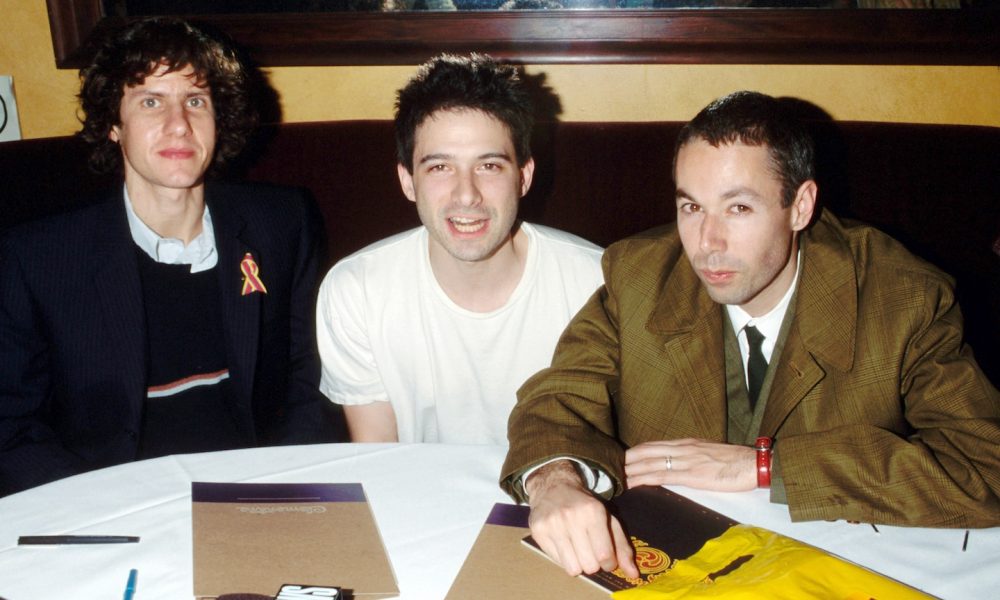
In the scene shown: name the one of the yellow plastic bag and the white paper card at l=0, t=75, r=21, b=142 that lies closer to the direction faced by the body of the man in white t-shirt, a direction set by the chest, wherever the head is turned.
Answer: the yellow plastic bag

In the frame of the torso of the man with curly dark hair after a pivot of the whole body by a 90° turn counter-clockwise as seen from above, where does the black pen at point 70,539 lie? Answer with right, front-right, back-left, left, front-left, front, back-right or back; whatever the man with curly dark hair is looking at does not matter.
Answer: right

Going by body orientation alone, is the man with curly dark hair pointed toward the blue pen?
yes

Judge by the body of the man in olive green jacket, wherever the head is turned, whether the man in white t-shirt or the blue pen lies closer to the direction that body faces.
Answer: the blue pen

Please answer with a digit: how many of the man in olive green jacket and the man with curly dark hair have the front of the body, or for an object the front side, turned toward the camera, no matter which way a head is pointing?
2

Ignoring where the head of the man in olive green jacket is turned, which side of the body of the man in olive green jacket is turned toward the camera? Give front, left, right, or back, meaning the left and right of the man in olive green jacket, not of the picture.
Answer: front

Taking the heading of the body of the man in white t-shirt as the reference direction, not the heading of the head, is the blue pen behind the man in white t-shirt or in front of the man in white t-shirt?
in front

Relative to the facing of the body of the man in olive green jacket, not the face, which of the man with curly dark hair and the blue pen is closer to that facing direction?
the blue pen

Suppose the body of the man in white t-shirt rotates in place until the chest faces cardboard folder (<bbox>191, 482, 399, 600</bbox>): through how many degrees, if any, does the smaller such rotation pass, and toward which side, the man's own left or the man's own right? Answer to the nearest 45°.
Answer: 0° — they already face it

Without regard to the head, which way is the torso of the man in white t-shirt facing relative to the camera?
toward the camera

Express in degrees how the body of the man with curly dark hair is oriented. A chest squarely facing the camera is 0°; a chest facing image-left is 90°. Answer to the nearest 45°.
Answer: approximately 0°
